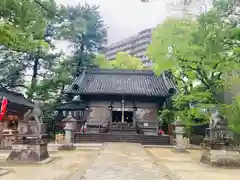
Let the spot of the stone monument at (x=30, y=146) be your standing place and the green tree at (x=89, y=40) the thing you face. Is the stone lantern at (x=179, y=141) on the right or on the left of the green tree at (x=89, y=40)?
right

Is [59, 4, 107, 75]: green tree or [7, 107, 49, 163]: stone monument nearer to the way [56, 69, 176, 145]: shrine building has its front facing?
the stone monument

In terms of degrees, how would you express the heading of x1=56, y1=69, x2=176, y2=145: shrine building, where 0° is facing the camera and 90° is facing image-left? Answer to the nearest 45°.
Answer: approximately 0°

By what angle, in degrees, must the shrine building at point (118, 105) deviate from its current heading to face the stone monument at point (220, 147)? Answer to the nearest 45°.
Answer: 0° — it already faces it

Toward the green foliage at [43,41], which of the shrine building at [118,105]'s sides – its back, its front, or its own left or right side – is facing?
right

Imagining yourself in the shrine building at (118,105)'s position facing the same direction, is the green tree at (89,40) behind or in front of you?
behind
